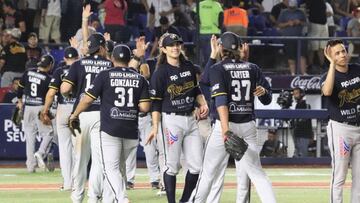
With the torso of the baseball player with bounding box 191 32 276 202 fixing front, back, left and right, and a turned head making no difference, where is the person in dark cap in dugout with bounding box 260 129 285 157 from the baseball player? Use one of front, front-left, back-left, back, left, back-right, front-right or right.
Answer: front

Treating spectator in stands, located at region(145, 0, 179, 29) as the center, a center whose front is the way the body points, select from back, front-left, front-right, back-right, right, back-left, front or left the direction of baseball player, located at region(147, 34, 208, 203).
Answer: front

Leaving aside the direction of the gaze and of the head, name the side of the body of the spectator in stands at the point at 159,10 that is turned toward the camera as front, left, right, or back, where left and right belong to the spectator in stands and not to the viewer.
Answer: front

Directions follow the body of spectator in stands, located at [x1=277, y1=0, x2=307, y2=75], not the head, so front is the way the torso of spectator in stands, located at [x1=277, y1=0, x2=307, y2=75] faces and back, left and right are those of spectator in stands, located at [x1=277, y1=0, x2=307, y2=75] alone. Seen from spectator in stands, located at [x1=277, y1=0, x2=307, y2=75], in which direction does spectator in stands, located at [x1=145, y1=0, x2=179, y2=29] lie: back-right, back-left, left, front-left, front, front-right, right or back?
right

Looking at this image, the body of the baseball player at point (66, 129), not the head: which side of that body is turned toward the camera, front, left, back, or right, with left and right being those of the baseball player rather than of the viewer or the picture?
back

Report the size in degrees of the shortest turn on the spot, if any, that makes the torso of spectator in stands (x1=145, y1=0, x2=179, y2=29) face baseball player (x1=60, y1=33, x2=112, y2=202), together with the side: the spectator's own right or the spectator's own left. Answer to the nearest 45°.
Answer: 0° — they already face them

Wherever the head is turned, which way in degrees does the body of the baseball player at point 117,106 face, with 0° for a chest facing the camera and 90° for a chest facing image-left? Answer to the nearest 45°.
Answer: approximately 180°

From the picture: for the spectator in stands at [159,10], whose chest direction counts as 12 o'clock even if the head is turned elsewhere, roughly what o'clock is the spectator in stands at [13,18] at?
the spectator in stands at [13,18] is roughly at 3 o'clock from the spectator in stands at [159,10].

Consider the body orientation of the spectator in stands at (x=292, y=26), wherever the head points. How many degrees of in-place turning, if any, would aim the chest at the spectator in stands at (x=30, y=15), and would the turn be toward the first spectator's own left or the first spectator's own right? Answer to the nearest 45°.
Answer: approximately 90° to the first spectator's own right
